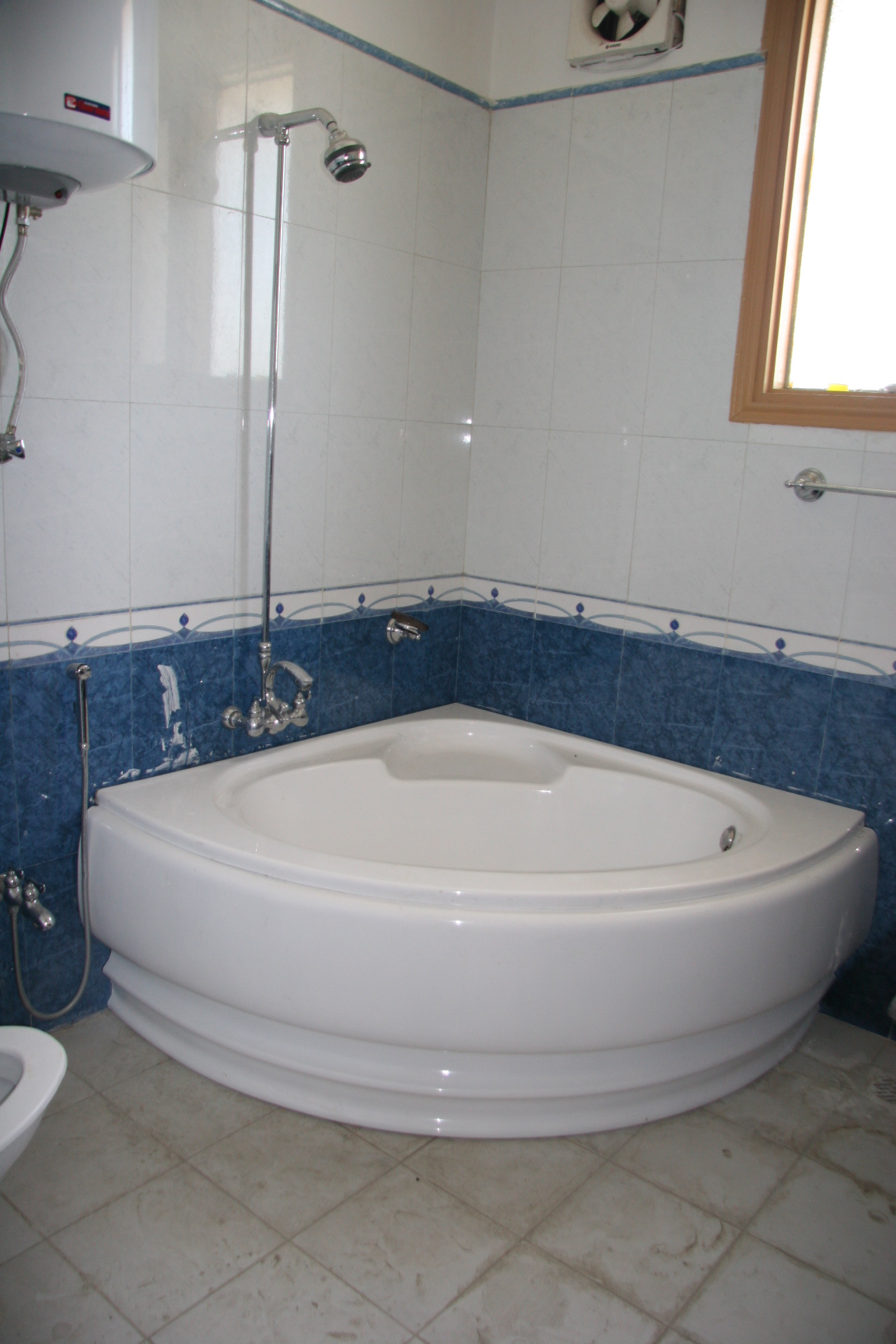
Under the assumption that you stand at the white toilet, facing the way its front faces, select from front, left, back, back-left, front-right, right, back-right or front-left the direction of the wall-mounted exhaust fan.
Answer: front

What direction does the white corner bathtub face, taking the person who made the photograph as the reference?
facing the viewer

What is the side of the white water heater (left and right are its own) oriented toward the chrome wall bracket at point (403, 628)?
left

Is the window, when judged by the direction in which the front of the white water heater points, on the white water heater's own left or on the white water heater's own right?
on the white water heater's own left

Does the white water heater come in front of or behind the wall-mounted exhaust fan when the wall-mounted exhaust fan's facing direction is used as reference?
in front

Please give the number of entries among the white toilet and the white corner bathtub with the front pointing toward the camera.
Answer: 1

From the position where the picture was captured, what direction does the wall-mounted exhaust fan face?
facing the viewer and to the left of the viewer

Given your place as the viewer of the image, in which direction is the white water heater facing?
facing the viewer and to the right of the viewer
